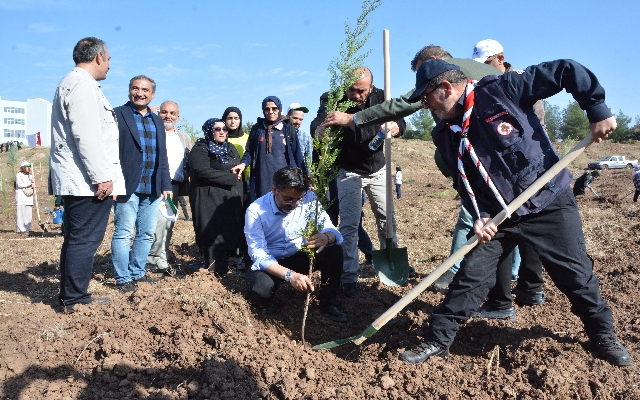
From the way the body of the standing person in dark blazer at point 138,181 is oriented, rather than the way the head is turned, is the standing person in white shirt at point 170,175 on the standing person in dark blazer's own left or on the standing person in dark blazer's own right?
on the standing person in dark blazer's own left

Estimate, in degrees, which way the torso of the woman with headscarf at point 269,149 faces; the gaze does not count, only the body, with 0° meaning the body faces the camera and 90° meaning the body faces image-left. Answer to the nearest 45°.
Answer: approximately 0°

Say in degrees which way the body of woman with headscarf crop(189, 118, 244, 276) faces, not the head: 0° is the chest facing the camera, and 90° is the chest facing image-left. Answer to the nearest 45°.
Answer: approximately 315°

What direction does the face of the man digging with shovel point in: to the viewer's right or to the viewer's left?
to the viewer's left

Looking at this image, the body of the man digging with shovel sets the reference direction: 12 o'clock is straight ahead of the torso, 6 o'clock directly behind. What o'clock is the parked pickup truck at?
The parked pickup truck is roughly at 5 o'clock from the man digging with shovel.

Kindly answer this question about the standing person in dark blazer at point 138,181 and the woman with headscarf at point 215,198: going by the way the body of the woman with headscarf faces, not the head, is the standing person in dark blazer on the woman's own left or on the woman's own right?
on the woman's own right

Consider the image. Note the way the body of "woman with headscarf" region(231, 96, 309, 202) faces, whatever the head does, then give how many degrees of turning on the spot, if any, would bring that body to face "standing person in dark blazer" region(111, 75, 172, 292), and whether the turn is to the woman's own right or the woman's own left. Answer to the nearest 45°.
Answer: approximately 90° to the woman's own right
